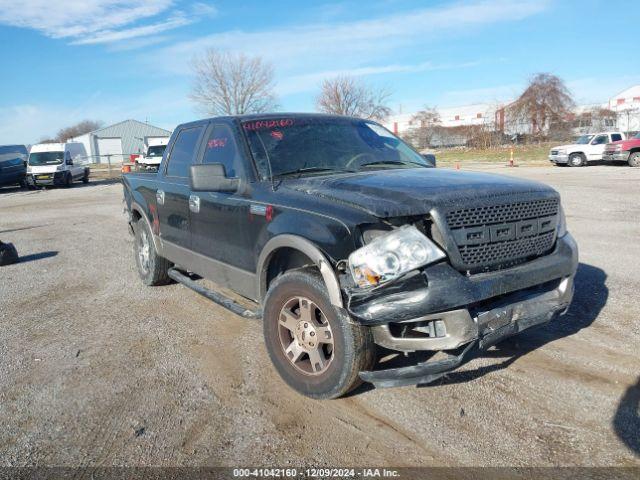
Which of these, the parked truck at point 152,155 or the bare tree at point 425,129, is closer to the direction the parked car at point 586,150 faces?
the parked truck

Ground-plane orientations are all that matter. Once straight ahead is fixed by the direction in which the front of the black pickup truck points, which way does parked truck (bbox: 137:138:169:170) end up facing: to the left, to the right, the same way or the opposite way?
to the right

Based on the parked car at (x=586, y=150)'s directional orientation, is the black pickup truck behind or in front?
in front

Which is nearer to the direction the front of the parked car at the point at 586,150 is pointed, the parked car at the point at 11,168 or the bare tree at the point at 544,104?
the parked car

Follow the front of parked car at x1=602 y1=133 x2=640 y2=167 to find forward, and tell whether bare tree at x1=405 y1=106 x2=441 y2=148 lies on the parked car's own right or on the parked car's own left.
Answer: on the parked car's own right

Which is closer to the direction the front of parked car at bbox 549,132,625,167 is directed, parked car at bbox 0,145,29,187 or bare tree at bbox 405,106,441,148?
the parked car

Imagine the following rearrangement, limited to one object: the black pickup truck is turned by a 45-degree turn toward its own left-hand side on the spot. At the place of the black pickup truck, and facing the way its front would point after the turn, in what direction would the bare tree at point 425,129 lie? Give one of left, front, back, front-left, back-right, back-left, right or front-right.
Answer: left

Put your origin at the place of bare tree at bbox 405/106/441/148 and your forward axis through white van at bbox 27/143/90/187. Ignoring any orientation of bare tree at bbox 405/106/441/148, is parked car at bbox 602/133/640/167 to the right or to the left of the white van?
left
